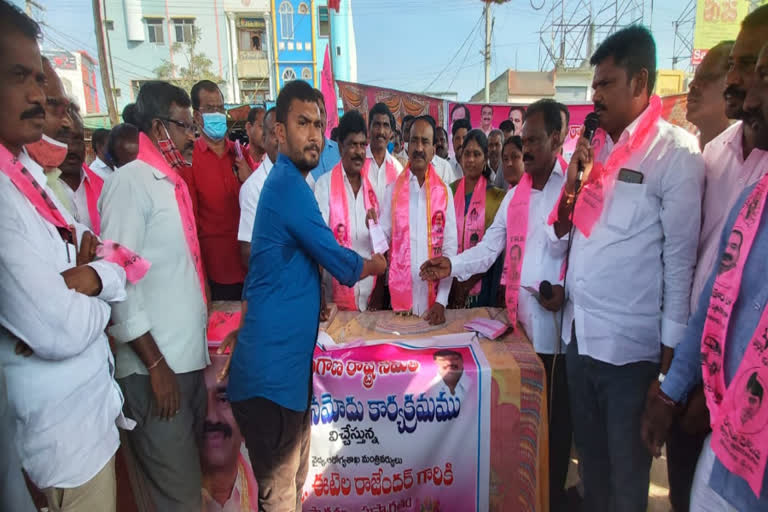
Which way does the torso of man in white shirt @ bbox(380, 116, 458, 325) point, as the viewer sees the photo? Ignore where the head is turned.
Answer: toward the camera

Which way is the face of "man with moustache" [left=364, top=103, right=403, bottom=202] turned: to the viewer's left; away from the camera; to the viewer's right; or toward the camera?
toward the camera

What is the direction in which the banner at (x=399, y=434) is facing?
toward the camera

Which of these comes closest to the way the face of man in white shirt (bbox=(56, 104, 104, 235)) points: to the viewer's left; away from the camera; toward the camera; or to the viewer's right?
toward the camera

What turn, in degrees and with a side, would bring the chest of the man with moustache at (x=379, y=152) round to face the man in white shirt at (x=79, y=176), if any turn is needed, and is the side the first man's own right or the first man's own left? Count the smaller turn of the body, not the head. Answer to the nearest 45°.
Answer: approximately 45° to the first man's own right

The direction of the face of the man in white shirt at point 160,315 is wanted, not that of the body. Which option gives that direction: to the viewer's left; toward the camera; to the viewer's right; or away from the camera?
to the viewer's right

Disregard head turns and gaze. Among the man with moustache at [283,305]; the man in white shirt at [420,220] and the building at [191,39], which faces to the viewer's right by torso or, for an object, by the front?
the man with moustache

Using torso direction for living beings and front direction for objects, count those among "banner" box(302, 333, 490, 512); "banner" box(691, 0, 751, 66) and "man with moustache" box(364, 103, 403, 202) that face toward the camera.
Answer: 3

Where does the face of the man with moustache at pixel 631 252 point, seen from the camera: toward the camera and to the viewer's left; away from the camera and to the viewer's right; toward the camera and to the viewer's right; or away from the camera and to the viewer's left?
toward the camera and to the viewer's left

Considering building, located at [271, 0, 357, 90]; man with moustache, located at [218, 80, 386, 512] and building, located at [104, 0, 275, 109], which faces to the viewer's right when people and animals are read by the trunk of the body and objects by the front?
the man with moustache

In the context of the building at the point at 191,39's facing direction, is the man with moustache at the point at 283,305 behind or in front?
in front

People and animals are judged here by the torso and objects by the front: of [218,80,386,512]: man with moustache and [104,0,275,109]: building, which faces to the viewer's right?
the man with moustache

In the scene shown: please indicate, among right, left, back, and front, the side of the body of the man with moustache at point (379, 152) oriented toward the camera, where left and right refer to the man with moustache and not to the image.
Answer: front

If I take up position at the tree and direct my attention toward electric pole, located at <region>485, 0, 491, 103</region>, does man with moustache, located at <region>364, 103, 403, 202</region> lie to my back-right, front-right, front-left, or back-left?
front-right
